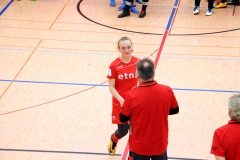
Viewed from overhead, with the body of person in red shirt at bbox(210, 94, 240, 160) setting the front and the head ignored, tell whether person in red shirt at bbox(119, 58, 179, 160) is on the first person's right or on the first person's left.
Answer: on the first person's left

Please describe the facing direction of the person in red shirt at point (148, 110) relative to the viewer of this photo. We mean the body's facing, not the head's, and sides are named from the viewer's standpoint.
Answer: facing away from the viewer

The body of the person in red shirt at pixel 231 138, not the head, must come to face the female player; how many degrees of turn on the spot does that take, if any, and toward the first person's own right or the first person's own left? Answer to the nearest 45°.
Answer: approximately 45° to the first person's own left

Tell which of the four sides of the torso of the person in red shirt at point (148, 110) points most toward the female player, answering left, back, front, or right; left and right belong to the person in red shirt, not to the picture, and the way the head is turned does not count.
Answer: front

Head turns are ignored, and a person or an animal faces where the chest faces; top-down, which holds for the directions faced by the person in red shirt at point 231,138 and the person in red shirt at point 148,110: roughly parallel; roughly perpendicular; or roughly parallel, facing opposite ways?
roughly parallel

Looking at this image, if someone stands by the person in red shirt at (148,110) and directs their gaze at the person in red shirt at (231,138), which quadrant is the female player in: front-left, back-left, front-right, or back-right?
back-left

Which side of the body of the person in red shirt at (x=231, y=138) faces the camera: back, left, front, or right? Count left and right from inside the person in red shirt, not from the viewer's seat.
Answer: back

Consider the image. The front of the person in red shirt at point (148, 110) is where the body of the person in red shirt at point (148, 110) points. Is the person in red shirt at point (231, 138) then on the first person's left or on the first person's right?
on the first person's right

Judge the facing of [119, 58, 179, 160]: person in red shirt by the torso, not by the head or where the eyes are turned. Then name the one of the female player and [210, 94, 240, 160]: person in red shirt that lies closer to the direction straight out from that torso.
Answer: the female player

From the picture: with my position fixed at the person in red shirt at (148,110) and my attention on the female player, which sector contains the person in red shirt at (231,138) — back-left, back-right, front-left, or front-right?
back-right
